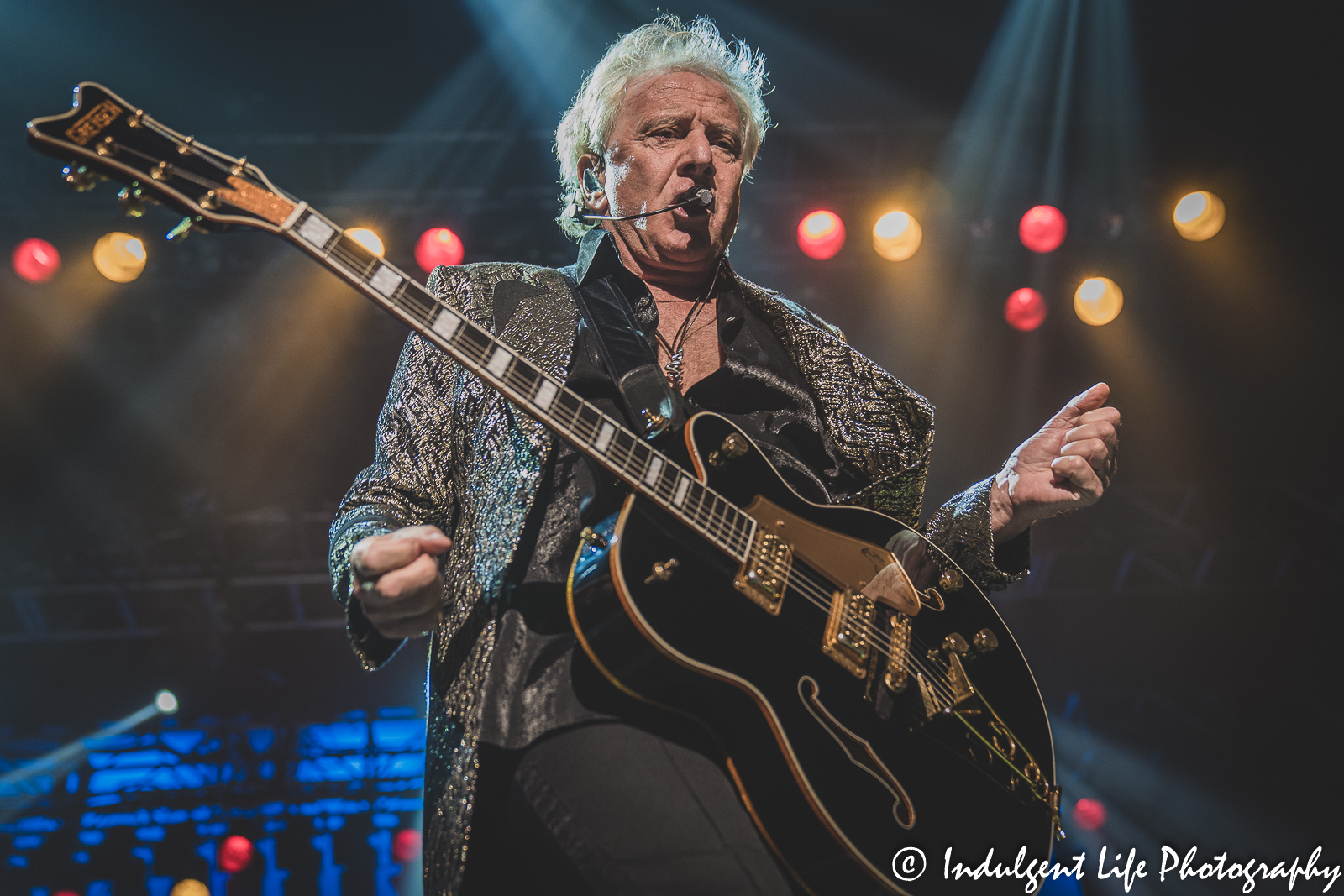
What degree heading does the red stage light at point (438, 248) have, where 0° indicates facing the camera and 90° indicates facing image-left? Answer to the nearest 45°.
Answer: approximately 0°

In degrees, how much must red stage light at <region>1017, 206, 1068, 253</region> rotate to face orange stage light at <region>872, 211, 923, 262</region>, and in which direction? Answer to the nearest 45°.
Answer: approximately 45° to its right

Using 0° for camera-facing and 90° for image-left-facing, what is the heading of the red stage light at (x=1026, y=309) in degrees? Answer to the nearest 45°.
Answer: approximately 0°

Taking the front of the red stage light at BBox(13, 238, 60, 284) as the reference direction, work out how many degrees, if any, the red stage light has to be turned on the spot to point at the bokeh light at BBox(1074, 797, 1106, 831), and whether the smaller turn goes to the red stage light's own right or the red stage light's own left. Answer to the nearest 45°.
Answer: approximately 90° to the red stage light's own left
